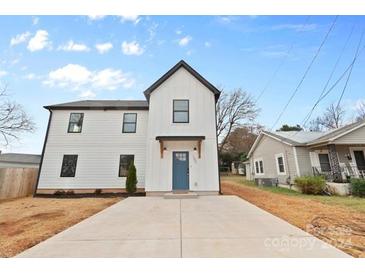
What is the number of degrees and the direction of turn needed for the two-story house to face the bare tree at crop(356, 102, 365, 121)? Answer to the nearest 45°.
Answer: approximately 90° to its left

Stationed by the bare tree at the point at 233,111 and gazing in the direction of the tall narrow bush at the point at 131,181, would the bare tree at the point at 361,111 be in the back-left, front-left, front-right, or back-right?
back-left

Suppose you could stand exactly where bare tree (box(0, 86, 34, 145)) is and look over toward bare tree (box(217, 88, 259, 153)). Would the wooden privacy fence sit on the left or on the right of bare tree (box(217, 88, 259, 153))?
right

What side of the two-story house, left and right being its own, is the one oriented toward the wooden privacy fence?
right

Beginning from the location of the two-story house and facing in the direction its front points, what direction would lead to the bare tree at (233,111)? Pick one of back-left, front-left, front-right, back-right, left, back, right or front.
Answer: back-left

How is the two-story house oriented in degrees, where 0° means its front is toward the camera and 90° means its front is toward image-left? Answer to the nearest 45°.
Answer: approximately 0°

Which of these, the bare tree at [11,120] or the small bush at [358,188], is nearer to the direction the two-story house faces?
the small bush

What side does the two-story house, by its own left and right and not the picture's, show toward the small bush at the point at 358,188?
left

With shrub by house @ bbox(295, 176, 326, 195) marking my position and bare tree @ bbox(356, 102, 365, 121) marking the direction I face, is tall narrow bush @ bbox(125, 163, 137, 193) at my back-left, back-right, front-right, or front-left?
back-left

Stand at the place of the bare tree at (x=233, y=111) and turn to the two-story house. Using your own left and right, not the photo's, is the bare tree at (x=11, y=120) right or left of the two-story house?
right

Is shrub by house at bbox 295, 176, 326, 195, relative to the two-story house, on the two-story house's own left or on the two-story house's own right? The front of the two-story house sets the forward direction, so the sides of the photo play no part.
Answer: on the two-story house's own left
